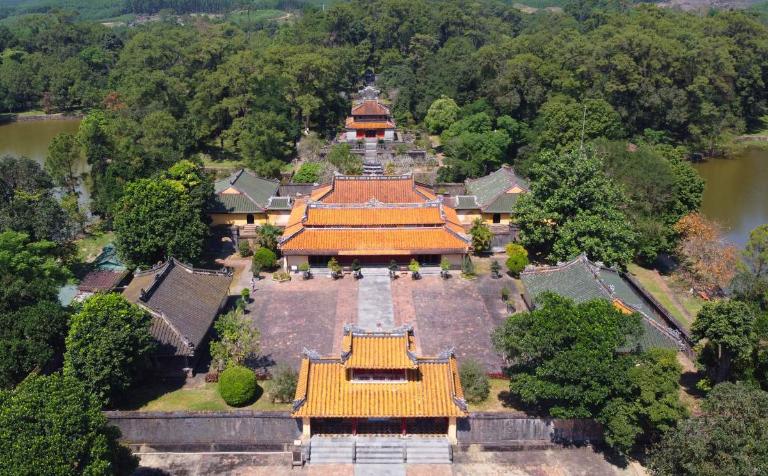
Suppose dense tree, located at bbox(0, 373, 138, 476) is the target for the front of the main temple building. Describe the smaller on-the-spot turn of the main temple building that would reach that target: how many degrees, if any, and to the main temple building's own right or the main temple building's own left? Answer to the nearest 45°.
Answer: approximately 45° to the main temple building's own right

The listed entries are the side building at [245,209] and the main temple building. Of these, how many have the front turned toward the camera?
2

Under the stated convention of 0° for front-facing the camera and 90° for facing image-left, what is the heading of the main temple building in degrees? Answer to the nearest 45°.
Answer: approximately 0°

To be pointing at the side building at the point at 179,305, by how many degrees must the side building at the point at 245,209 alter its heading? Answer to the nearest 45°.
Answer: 0° — it already faces it

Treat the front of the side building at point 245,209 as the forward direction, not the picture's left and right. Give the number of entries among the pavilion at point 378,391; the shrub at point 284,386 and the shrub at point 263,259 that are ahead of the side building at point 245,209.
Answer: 3

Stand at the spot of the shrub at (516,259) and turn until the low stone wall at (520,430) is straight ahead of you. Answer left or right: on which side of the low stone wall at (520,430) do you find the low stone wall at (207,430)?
right

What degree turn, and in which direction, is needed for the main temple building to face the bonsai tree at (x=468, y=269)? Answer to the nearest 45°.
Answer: approximately 90° to its left

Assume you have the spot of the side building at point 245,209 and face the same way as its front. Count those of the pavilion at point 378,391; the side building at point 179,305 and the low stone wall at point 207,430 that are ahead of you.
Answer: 3

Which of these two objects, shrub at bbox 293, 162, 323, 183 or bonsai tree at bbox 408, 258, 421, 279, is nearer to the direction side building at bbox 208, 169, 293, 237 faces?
the bonsai tree

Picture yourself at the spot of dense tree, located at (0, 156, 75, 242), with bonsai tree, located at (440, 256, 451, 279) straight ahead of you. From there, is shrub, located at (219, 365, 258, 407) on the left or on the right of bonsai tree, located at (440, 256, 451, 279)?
right

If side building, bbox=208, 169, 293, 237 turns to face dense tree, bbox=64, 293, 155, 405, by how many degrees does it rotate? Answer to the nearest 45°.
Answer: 0° — it already faces it

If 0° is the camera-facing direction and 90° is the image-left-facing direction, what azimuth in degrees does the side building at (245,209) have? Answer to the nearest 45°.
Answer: approximately 0°

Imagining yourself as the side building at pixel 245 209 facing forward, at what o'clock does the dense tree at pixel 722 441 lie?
The dense tree is roughly at 11 o'clock from the side building.

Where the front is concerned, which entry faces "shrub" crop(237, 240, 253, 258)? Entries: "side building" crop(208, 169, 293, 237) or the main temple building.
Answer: the side building
